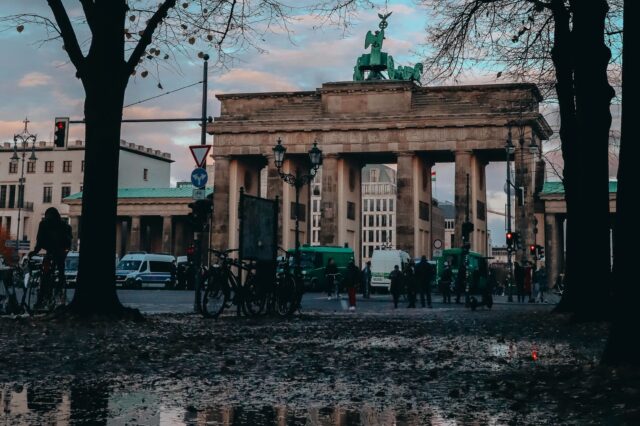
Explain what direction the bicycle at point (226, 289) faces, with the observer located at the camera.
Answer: facing the viewer and to the left of the viewer

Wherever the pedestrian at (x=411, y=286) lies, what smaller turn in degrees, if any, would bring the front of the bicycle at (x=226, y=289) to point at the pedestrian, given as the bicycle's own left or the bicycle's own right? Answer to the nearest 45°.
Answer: approximately 180°

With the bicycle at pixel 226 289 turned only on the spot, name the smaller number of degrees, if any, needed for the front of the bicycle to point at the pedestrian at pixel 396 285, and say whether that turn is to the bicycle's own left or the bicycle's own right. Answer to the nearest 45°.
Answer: approximately 180°

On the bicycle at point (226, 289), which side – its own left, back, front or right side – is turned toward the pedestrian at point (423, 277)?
back

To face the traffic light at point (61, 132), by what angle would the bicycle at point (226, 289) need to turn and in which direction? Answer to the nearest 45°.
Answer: approximately 90° to its right

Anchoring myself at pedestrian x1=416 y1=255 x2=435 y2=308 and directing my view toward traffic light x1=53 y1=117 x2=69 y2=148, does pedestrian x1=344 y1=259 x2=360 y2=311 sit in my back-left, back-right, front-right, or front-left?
front-left

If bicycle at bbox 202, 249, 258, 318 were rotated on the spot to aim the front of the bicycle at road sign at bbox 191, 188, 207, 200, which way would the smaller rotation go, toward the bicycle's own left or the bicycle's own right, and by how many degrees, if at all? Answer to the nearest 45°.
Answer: approximately 135° to the bicycle's own right

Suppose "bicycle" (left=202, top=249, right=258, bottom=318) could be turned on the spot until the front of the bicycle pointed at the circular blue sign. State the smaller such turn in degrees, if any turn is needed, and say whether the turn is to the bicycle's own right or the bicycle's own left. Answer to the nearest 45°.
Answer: approximately 135° to the bicycle's own right
